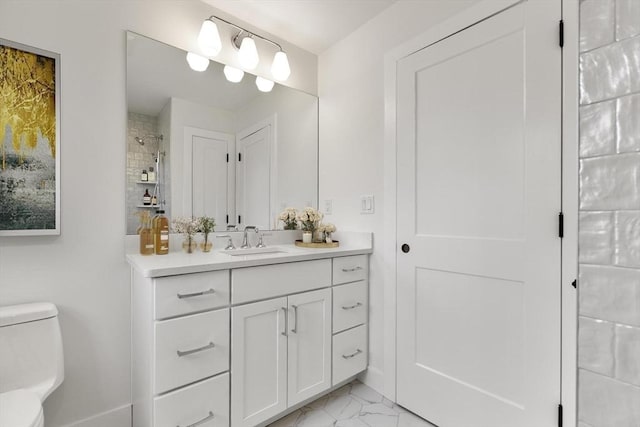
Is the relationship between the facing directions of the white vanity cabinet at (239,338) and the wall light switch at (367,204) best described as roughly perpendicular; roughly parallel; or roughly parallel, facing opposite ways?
roughly perpendicular

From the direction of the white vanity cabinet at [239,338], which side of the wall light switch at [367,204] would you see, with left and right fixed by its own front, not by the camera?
front

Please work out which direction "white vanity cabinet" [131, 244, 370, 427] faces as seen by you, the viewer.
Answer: facing the viewer and to the right of the viewer

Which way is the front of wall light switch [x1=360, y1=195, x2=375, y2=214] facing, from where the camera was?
facing the viewer and to the left of the viewer

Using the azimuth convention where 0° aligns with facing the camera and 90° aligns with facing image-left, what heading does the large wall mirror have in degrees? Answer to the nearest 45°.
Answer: approximately 315°
